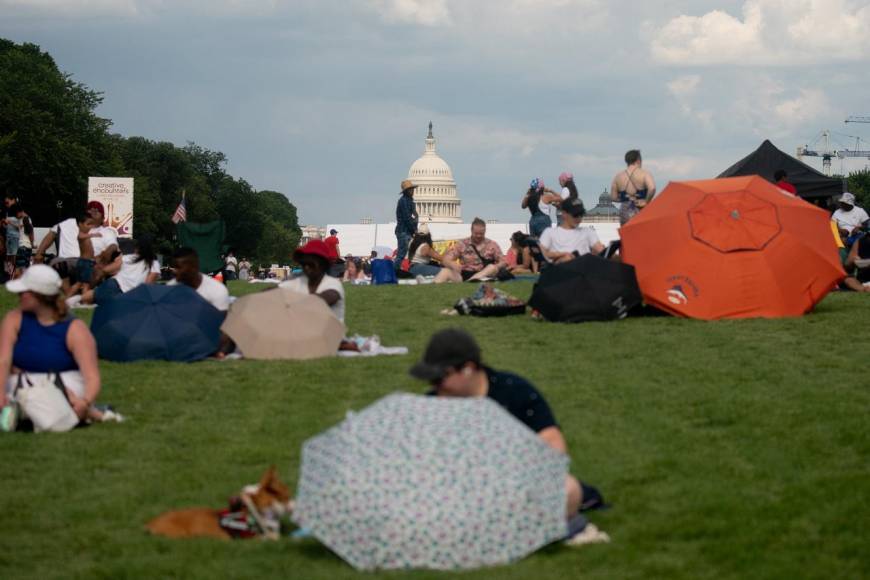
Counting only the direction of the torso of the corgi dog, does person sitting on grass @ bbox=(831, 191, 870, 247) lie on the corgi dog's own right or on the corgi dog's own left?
on the corgi dog's own left

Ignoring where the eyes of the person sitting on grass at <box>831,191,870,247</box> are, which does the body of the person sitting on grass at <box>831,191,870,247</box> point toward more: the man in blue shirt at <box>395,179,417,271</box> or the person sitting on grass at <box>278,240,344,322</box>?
the person sitting on grass

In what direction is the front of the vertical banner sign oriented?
toward the camera

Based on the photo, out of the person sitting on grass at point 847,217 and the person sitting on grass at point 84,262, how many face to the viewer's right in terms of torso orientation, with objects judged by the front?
1

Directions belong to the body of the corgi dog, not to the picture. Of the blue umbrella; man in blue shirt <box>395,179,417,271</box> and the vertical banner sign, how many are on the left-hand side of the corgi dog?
3

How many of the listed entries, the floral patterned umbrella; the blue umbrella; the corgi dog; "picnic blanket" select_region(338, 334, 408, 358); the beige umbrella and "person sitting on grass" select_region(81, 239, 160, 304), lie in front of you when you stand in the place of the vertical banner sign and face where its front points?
6

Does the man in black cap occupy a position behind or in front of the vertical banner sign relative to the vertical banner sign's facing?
in front

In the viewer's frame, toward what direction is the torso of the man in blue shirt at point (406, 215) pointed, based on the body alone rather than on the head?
to the viewer's right

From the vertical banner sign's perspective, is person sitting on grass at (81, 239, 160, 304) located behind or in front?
in front

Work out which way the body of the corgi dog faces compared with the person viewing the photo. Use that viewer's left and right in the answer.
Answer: facing to the right of the viewer

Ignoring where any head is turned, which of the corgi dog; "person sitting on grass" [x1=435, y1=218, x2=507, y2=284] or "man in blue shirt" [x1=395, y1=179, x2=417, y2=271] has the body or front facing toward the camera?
the person sitting on grass

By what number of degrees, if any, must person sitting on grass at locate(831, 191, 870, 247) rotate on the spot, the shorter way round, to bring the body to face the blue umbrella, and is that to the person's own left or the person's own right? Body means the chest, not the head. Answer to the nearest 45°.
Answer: approximately 45° to the person's own right

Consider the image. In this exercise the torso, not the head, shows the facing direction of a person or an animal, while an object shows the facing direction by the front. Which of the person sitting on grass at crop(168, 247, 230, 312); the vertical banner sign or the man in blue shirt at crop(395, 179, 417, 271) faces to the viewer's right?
the man in blue shirt
